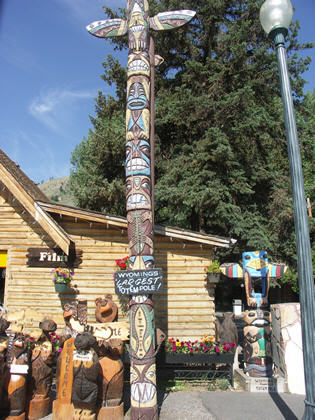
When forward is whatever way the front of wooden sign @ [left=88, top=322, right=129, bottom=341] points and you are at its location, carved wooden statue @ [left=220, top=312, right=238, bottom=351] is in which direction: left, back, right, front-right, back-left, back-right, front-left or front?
back-left

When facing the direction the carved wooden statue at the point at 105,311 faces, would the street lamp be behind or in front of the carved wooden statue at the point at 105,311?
in front

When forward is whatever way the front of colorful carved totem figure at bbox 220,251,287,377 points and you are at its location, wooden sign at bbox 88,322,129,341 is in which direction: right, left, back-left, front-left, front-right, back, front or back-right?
front-right

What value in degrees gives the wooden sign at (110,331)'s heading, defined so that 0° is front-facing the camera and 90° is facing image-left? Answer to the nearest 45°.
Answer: approximately 0°

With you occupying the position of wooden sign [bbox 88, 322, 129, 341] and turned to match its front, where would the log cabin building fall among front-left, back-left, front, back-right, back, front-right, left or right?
back

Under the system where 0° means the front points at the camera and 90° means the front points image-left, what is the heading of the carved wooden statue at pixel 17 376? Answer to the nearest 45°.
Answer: approximately 0°

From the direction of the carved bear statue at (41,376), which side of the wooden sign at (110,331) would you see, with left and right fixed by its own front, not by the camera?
right

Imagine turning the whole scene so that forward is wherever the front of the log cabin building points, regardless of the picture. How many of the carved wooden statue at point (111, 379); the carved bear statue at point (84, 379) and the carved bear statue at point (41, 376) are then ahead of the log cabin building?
3

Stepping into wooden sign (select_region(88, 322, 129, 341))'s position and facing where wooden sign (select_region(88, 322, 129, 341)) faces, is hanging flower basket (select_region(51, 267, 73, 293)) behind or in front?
behind
